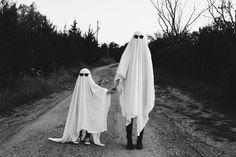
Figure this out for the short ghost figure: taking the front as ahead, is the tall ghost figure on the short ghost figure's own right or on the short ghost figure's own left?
on the short ghost figure's own left

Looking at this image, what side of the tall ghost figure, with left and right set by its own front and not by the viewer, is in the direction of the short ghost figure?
right

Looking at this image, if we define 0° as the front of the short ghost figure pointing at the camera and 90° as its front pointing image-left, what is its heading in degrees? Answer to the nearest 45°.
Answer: approximately 0°

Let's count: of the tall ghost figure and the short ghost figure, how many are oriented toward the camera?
2
